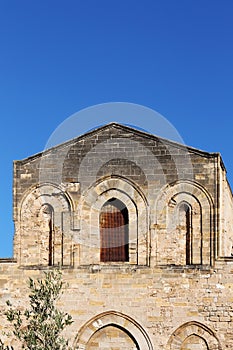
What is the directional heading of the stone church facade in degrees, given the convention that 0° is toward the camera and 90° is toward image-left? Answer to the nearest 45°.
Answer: approximately 0°

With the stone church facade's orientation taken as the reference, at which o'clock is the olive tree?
The olive tree is roughly at 1 o'clock from the stone church facade.
